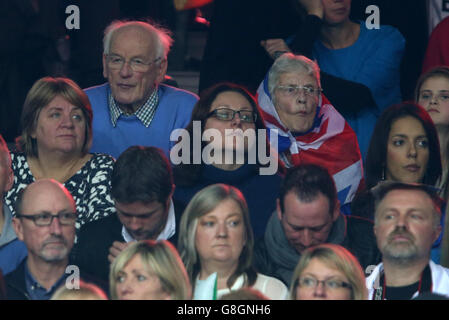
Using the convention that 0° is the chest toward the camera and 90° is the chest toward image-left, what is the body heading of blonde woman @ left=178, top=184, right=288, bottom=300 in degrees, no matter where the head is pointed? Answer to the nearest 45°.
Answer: approximately 0°

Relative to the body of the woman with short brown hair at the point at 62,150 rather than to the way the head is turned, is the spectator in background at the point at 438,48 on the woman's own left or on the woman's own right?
on the woman's own left

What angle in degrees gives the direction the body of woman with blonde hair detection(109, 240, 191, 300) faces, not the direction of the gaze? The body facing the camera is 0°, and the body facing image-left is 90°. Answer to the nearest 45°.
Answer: approximately 45°

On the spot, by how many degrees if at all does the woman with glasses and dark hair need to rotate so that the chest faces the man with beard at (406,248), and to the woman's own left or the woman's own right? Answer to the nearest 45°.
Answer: approximately 90° to the woman's own left

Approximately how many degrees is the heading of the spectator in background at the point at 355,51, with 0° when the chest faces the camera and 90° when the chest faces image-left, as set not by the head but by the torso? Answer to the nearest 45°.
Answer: approximately 45°

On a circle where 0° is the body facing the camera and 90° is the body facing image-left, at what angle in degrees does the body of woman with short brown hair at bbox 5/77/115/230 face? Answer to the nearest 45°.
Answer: approximately 0°

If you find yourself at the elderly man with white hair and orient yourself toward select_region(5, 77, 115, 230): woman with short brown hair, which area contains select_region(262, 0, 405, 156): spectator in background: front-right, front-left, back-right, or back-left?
back-left

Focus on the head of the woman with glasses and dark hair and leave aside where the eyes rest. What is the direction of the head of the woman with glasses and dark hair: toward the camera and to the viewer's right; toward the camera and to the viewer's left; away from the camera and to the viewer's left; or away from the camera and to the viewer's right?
toward the camera and to the viewer's right
